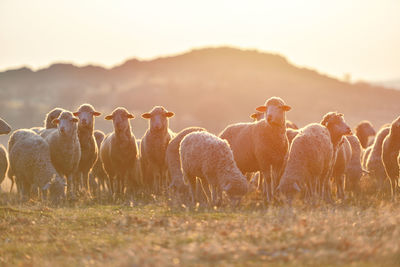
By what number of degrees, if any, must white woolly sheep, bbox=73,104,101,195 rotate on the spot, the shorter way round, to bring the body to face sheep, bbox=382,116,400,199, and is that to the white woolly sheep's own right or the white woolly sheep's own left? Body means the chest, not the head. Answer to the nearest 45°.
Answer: approximately 45° to the white woolly sheep's own left

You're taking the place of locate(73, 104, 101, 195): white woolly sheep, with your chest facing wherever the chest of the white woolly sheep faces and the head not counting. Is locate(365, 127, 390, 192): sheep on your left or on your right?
on your left

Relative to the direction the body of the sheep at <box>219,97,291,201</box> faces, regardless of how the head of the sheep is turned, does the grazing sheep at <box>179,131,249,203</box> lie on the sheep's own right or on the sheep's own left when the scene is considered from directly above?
on the sheep's own right

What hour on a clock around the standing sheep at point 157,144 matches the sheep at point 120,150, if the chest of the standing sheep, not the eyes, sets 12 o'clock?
The sheep is roughly at 4 o'clock from the standing sheep.

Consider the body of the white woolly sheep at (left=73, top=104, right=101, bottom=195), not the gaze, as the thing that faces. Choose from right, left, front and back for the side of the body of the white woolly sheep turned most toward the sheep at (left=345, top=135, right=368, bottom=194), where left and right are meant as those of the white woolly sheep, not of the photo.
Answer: left

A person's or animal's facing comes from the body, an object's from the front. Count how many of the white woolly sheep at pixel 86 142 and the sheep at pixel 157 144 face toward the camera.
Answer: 2

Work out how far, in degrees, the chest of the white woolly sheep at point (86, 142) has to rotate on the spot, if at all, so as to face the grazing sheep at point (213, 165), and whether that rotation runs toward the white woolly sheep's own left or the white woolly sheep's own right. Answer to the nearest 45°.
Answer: approximately 45° to the white woolly sheep's own left

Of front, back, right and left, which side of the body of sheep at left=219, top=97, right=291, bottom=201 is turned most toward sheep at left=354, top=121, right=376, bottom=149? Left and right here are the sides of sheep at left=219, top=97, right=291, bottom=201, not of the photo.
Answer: left
